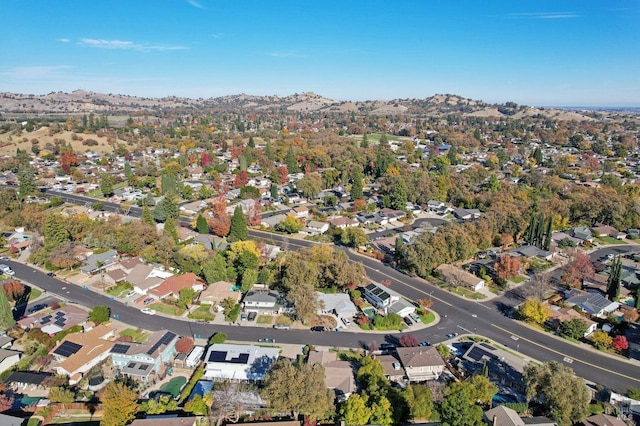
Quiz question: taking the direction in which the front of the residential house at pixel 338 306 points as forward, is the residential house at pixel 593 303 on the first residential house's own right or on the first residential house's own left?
on the first residential house's own left

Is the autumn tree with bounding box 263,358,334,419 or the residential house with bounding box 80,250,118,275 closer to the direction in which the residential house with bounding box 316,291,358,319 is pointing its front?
the autumn tree

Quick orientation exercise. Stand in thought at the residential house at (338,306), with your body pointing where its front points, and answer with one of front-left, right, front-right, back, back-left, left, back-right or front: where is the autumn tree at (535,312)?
left

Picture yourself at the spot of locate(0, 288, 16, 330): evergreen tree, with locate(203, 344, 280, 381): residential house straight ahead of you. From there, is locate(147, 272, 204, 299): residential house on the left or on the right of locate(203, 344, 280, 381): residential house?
left

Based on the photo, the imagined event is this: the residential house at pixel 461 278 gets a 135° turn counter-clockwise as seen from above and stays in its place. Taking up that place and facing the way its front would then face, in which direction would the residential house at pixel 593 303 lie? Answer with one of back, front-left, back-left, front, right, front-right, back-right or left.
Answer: right

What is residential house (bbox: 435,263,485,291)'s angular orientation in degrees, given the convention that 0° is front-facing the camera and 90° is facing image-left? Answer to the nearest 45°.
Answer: approximately 315°

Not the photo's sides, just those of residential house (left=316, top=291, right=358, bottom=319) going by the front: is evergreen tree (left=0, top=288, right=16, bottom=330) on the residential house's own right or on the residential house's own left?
on the residential house's own right

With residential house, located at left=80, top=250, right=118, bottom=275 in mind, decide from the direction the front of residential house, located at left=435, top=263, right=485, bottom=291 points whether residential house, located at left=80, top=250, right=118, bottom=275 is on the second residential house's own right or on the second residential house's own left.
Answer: on the second residential house's own right

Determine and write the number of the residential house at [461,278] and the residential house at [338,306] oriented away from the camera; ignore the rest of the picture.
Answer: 0

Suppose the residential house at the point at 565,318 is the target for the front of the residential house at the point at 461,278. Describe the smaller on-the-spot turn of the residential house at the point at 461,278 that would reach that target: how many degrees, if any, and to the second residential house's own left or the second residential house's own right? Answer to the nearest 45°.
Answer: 0° — it already faces it

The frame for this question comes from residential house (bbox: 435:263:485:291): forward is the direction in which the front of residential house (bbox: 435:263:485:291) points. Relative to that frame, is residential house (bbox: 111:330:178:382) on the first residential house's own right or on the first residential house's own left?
on the first residential house's own right
